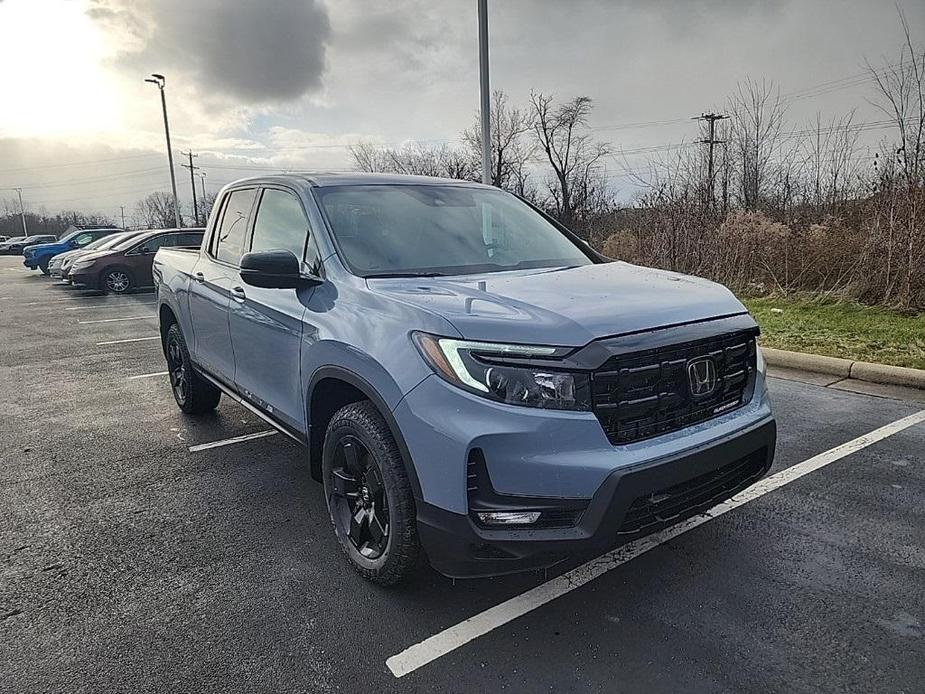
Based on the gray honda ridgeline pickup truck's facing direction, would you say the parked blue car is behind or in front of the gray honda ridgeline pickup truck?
behind

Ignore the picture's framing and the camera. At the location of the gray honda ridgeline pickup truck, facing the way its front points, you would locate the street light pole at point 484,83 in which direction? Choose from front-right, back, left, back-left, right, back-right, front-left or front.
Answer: back-left

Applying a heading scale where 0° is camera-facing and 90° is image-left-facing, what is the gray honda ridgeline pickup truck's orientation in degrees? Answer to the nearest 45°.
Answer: approximately 315°

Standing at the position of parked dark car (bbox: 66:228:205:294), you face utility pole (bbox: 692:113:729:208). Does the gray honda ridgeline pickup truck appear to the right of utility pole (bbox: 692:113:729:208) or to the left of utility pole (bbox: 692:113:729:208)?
right

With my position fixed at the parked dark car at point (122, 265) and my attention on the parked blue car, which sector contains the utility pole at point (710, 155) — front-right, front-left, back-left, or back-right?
front-right

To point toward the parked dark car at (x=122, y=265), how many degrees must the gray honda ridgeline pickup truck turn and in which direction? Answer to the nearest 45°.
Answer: approximately 180°
